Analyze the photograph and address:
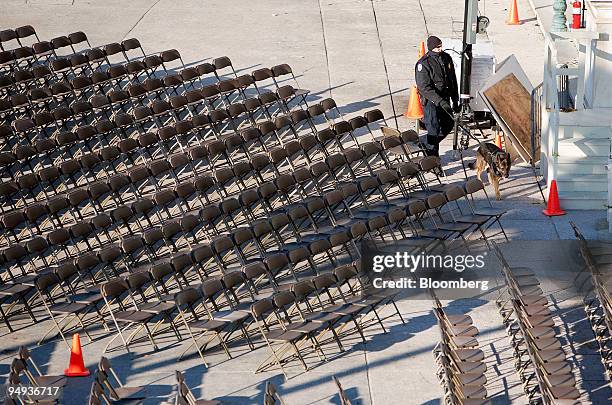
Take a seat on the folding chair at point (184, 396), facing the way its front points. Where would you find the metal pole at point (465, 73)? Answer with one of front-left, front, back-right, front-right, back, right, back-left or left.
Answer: front-left

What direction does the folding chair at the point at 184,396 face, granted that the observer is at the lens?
facing to the right of the viewer

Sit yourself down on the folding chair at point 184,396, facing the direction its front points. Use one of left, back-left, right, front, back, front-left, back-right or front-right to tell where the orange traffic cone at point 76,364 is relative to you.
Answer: back-left

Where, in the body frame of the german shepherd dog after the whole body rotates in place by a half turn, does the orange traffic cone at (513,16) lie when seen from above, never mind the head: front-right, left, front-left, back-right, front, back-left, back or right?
front-right

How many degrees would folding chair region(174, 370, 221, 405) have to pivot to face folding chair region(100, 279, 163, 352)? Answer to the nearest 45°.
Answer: approximately 90° to its left

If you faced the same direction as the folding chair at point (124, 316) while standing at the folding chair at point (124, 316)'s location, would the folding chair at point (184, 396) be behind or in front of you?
in front

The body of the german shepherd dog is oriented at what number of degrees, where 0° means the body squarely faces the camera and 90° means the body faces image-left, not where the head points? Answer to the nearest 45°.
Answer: approximately 315°

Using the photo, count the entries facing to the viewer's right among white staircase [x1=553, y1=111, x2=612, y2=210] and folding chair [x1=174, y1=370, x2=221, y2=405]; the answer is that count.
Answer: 1

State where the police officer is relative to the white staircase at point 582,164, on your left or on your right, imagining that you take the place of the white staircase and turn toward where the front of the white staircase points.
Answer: on your right
